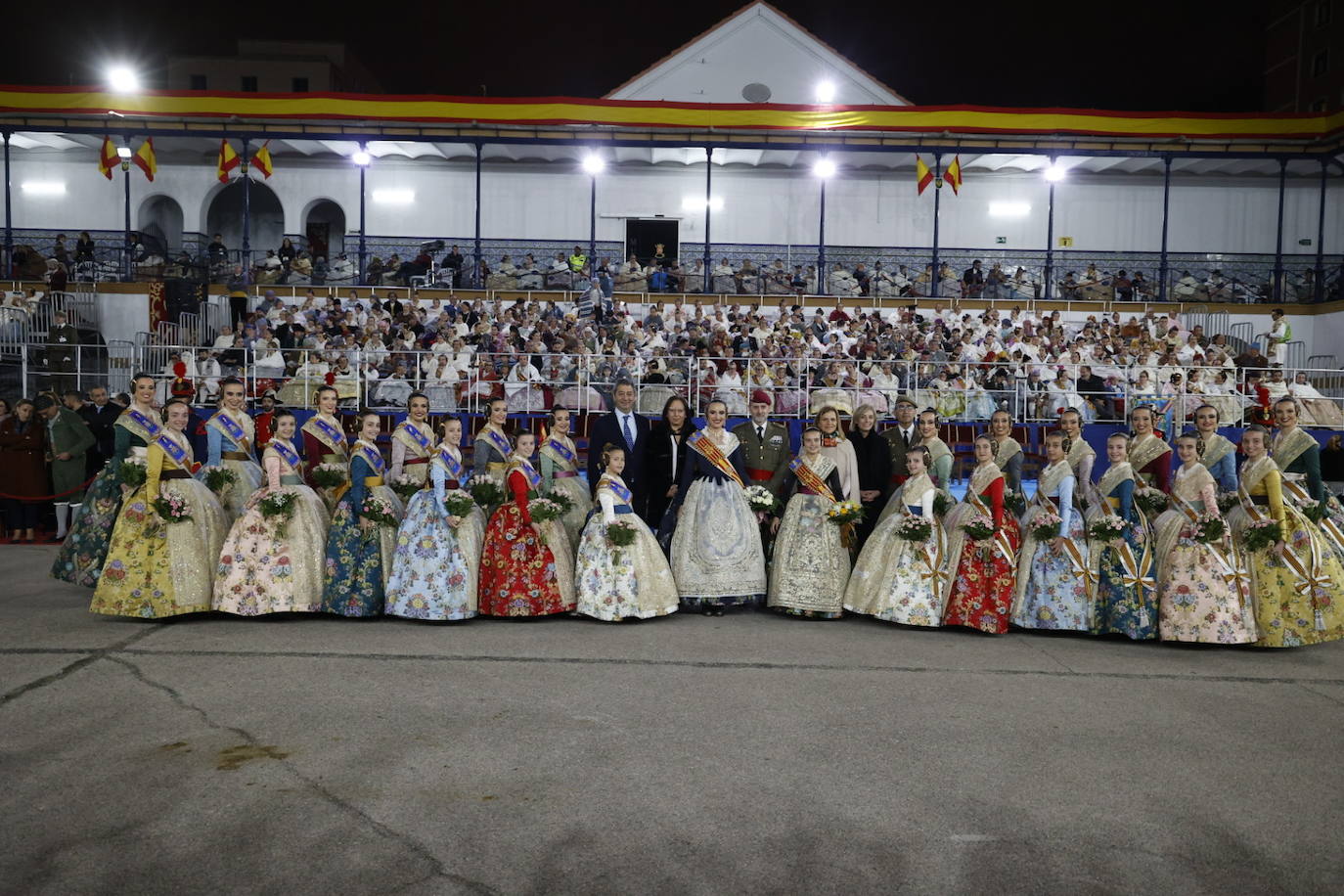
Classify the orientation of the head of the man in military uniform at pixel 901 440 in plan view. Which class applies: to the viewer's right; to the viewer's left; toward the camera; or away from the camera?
toward the camera

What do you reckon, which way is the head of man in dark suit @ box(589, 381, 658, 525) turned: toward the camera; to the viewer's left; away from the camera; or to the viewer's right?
toward the camera

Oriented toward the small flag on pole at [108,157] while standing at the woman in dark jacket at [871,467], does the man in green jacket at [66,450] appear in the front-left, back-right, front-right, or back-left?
front-left

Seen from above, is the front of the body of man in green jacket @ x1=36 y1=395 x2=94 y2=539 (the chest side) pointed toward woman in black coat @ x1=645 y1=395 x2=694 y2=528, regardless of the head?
no

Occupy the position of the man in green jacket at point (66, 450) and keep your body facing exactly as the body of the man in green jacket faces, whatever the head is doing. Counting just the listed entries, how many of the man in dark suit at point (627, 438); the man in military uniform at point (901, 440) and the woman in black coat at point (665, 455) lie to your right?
0

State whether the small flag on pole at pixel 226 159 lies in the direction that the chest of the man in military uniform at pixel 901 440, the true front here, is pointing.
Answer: no

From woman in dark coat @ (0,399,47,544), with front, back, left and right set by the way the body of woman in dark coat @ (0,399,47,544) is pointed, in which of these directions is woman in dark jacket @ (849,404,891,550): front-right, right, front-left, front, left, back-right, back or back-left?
front-left

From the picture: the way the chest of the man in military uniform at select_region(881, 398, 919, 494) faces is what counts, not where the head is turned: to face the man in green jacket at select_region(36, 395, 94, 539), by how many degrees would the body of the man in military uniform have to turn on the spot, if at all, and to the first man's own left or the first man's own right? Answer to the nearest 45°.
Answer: approximately 90° to the first man's own right

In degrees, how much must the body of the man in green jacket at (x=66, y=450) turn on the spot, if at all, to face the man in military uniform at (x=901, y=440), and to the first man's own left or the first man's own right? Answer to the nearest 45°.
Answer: approximately 135° to the first man's own left

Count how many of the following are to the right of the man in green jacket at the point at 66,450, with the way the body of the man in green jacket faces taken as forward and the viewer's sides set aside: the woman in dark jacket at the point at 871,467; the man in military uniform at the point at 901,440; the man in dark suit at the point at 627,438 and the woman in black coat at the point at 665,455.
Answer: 0

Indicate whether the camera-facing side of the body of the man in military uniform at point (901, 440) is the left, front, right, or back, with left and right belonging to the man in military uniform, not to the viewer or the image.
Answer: front

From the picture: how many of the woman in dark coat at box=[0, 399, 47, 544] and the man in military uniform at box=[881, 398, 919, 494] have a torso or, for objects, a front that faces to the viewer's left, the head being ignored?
0

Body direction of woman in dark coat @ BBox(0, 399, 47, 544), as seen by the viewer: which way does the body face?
toward the camera

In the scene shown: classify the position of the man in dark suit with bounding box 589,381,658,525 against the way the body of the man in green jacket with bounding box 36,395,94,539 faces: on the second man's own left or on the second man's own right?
on the second man's own left

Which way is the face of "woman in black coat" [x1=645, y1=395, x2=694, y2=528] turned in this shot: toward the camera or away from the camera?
toward the camera

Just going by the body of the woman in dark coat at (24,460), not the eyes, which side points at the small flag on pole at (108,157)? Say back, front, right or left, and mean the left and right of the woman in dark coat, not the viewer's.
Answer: back

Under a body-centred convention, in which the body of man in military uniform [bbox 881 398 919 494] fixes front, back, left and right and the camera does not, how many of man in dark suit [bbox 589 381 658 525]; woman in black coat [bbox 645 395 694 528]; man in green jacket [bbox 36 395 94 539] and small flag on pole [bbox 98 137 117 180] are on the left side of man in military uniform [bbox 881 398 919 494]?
0

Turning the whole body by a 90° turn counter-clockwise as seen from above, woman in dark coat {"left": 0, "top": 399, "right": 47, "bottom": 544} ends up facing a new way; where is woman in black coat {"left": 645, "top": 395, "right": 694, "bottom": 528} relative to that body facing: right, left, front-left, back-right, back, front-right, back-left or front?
front-right
